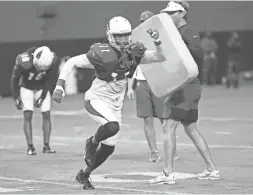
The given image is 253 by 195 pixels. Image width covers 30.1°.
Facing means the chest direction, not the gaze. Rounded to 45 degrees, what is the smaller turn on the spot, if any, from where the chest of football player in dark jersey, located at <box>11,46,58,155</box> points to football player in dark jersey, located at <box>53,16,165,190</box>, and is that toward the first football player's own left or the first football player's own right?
0° — they already face them

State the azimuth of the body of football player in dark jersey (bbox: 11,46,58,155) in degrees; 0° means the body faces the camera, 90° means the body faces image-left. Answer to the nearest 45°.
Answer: approximately 0°
